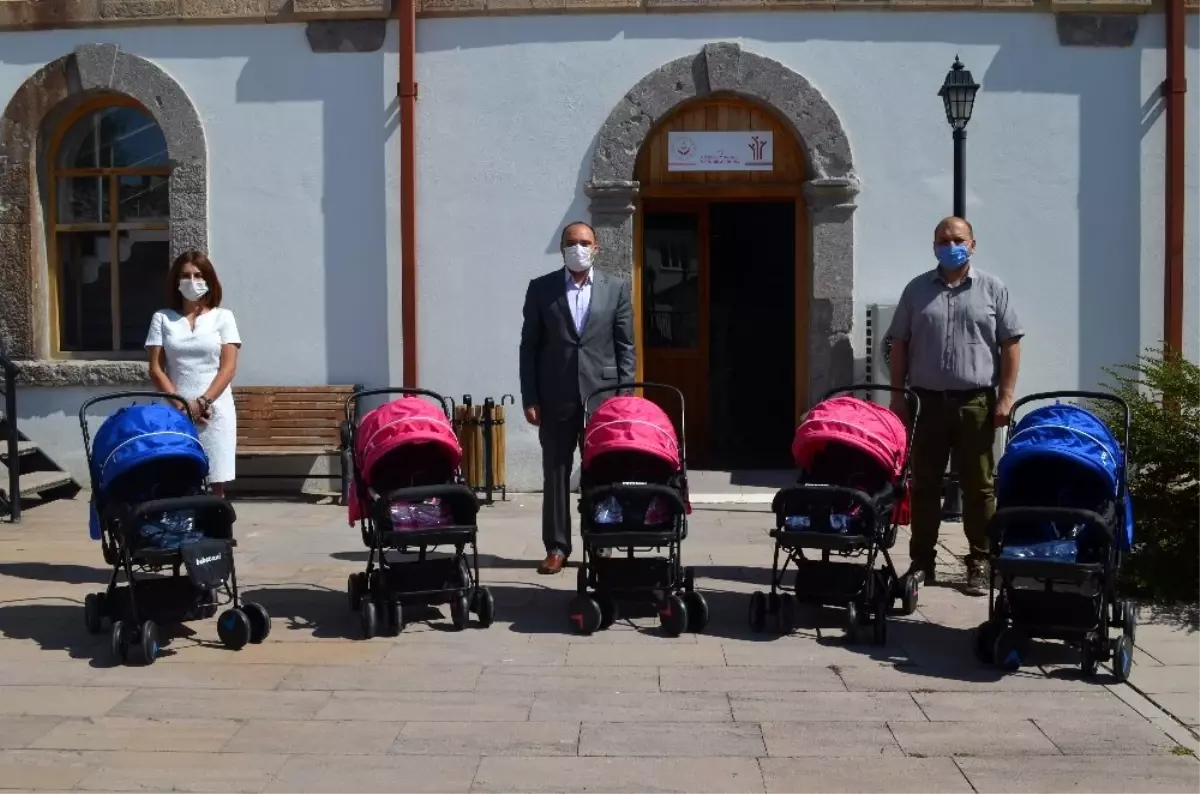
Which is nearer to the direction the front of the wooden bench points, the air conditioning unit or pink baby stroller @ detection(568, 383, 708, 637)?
the pink baby stroller

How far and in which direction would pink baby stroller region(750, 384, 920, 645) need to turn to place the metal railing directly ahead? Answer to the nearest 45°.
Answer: approximately 90° to its right

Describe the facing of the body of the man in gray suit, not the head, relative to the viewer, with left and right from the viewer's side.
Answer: facing the viewer

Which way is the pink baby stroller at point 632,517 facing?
toward the camera

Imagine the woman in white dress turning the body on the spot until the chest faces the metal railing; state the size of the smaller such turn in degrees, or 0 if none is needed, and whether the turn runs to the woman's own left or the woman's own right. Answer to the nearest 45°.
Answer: approximately 135° to the woman's own right

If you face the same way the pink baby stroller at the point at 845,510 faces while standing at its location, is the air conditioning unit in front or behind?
behind

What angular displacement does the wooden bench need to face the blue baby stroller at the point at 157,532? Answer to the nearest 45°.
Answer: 0° — it already faces it

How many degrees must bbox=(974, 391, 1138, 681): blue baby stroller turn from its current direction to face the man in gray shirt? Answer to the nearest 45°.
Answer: approximately 180°

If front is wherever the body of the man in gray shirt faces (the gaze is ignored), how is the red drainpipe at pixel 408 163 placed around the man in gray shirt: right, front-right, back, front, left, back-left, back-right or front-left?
back-right

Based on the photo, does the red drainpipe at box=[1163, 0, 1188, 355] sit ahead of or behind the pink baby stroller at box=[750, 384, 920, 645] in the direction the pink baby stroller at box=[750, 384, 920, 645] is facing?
behind

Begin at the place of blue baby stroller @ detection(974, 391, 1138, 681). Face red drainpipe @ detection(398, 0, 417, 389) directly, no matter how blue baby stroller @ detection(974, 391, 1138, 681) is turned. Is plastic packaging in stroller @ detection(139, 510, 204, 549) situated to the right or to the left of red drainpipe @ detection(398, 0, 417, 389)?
left

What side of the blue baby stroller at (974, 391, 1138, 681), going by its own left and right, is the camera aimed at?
front

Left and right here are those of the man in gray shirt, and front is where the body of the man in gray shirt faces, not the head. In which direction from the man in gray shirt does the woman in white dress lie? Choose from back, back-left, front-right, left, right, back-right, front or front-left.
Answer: right

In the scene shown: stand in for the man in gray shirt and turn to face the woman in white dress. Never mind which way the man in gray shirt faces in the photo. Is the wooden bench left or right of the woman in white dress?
right

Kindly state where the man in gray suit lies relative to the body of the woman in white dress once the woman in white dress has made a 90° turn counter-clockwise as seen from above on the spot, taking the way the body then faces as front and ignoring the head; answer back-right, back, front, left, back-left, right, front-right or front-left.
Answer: front
